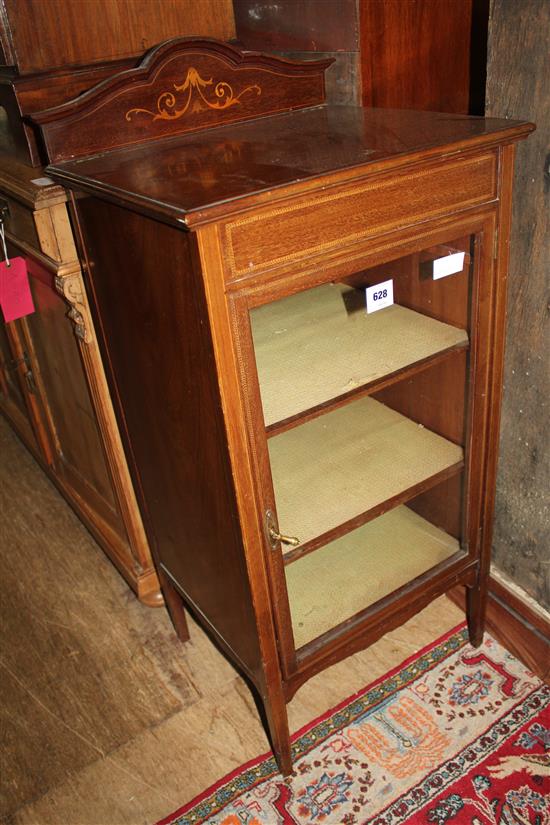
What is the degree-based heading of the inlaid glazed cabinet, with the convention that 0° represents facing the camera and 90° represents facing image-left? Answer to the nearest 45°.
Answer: approximately 315°

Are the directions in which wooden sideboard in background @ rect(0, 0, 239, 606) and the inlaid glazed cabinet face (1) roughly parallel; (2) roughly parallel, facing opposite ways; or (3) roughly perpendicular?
roughly perpendicular

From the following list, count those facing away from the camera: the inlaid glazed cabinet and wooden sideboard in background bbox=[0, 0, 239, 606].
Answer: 0
